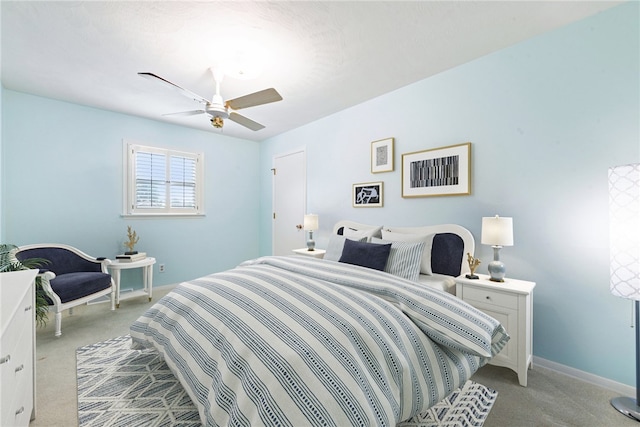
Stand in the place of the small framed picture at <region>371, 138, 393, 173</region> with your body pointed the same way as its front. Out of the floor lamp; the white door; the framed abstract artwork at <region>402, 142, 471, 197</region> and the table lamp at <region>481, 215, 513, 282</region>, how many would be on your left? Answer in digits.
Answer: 3

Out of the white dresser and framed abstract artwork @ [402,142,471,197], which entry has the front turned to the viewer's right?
the white dresser

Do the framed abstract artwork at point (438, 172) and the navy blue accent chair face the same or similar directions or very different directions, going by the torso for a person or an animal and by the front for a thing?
very different directions

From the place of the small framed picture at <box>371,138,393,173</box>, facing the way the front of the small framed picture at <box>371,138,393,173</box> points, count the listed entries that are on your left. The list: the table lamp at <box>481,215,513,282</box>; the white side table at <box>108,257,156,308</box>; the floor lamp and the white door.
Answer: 2

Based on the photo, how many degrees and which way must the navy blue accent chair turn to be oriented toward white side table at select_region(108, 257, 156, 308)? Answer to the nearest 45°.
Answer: approximately 45° to its left

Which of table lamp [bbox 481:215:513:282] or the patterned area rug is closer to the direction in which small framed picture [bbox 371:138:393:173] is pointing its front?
the patterned area rug

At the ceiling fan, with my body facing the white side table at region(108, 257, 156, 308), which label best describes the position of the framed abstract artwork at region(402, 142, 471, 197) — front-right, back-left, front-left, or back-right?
back-right

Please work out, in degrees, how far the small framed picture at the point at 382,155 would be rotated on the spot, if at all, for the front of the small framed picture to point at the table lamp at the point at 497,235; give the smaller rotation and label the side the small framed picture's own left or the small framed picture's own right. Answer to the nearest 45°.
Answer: approximately 90° to the small framed picture's own left

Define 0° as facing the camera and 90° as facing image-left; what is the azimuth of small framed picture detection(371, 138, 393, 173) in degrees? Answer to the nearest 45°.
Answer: approximately 45°

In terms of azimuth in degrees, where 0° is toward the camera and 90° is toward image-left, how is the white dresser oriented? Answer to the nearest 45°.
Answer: approximately 270°

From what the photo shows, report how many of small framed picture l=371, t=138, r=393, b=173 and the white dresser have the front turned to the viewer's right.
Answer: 1
